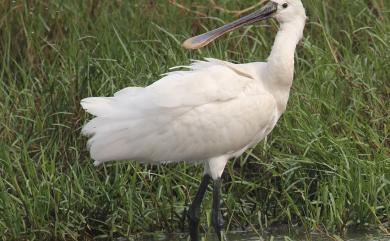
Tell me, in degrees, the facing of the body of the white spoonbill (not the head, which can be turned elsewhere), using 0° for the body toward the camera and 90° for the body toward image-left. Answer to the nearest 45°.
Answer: approximately 270°
